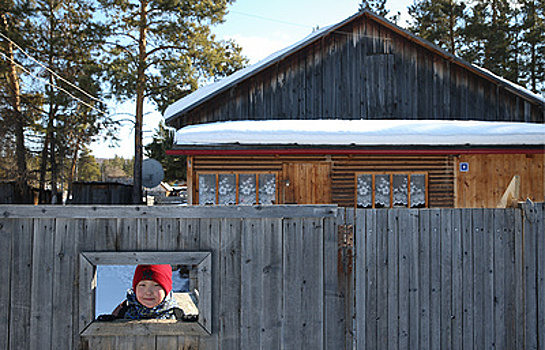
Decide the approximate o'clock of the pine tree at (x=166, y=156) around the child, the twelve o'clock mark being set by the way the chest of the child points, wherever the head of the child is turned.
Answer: The pine tree is roughly at 6 o'clock from the child.

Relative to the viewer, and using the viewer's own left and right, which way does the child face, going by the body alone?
facing the viewer

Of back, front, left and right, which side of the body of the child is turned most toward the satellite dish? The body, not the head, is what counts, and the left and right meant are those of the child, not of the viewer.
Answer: back

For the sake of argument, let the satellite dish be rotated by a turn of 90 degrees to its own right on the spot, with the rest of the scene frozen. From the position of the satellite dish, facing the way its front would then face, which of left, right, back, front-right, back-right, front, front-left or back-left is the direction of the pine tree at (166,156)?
right

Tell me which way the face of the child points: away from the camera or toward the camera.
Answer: toward the camera

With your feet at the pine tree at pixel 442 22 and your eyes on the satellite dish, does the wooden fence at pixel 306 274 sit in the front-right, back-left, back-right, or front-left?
front-left

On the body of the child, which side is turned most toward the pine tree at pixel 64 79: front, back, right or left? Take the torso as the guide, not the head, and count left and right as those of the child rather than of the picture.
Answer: back
